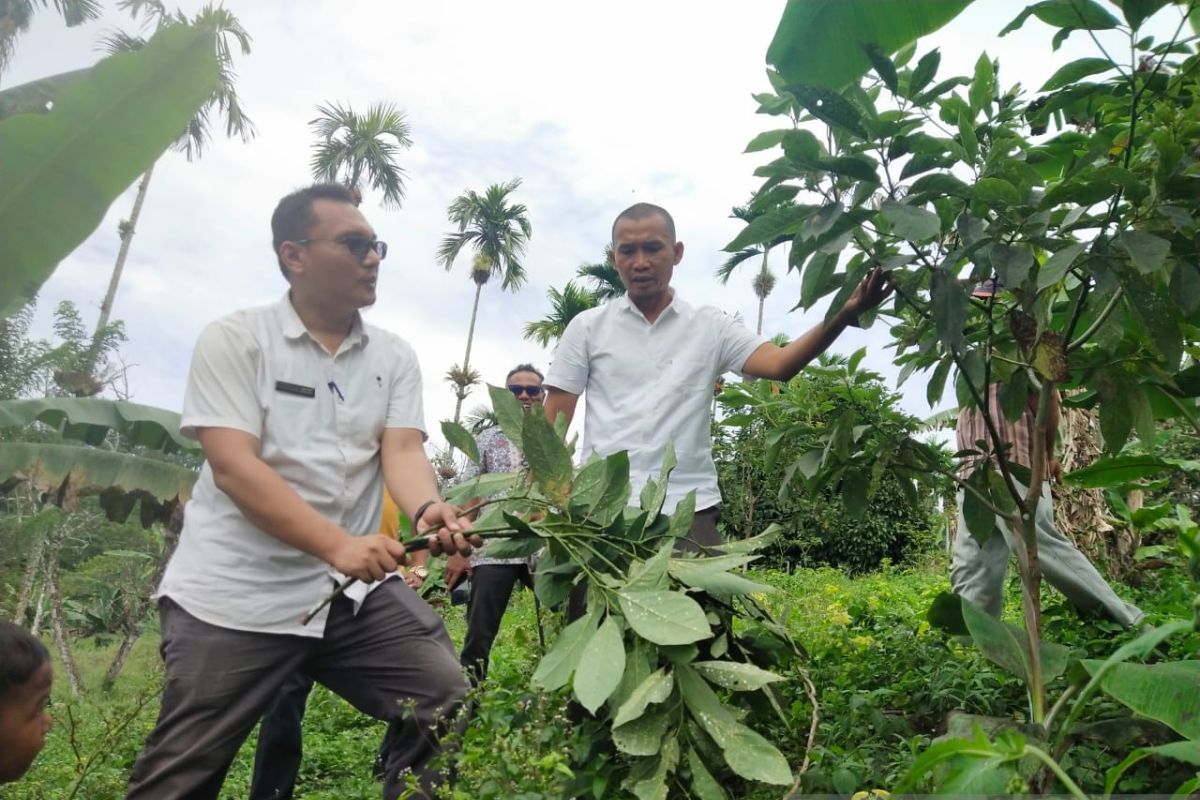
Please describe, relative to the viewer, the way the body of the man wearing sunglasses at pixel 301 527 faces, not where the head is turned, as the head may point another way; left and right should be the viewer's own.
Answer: facing the viewer and to the right of the viewer

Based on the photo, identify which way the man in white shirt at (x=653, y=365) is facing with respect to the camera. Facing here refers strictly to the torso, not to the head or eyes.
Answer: toward the camera

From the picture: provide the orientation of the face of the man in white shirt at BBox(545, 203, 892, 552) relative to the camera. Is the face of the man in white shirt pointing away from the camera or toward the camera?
toward the camera

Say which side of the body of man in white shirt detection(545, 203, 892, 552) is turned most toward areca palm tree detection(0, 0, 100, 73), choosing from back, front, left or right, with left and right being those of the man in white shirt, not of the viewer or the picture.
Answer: right

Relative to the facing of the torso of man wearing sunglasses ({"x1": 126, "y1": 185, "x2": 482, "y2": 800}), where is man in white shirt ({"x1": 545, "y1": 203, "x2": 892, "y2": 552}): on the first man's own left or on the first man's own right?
on the first man's own left

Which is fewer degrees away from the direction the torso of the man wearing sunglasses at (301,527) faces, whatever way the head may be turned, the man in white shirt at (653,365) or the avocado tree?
the avocado tree

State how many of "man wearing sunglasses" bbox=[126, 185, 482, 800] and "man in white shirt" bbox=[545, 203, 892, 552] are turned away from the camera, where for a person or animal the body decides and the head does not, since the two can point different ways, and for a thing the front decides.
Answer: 0
